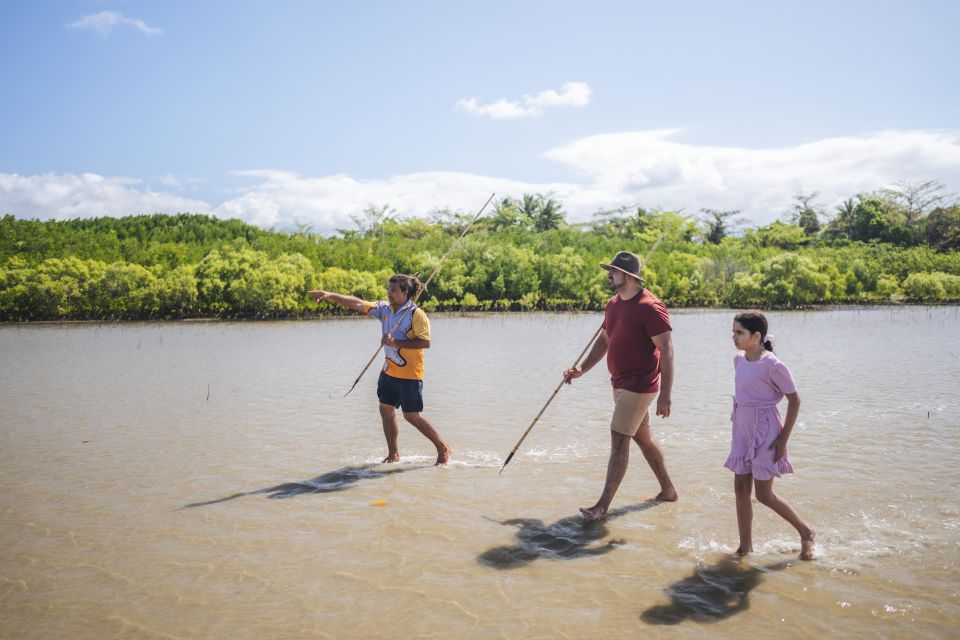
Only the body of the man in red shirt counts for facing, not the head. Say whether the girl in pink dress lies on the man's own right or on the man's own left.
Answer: on the man's own left

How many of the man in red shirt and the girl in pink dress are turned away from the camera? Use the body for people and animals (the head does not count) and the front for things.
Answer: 0

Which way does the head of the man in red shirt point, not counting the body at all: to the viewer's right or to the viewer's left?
to the viewer's left

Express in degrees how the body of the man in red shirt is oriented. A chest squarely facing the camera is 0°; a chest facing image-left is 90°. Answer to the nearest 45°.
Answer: approximately 45°

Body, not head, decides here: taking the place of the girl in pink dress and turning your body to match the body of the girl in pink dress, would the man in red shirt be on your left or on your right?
on your right

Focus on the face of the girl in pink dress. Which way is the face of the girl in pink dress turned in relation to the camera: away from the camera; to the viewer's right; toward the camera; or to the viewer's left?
to the viewer's left

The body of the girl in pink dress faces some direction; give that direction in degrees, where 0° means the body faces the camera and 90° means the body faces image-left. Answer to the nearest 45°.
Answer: approximately 45°
